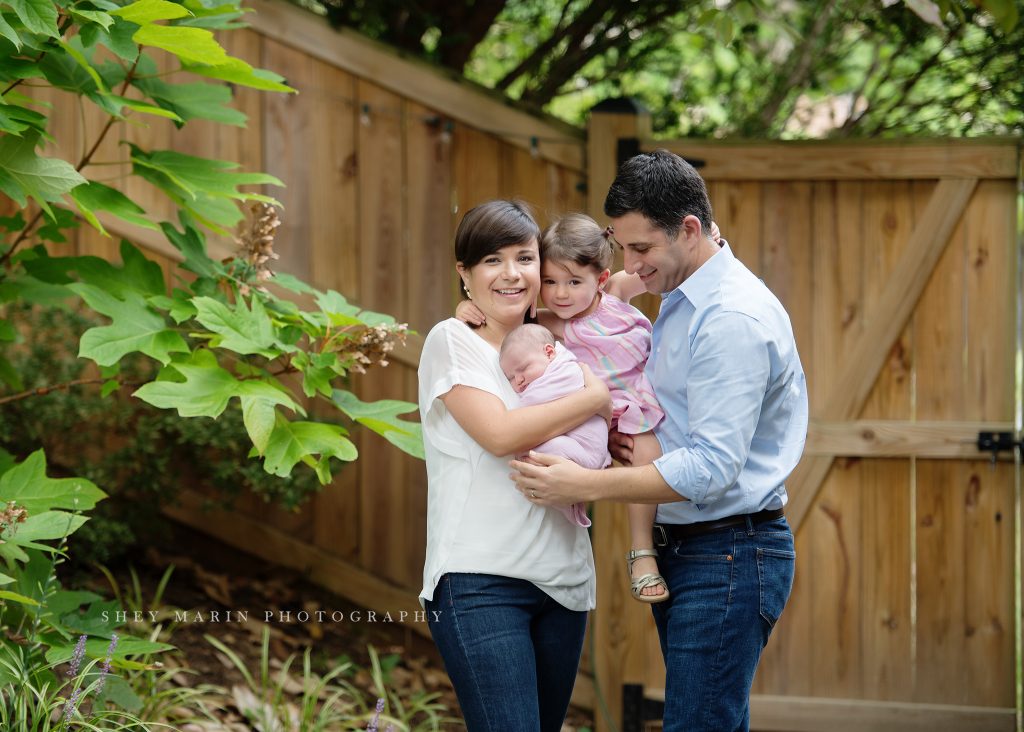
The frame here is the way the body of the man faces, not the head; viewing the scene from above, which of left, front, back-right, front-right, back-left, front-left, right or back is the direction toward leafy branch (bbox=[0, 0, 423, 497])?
front

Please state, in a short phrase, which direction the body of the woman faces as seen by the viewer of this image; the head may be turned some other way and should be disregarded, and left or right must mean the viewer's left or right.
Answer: facing the viewer and to the right of the viewer

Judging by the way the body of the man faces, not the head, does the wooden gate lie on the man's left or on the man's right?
on the man's right

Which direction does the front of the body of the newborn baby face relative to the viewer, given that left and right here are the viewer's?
facing the viewer and to the left of the viewer

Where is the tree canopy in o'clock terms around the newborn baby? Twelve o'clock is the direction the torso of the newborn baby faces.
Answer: The tree canopy is roughly at 5 o'clock from the newborn baby.
